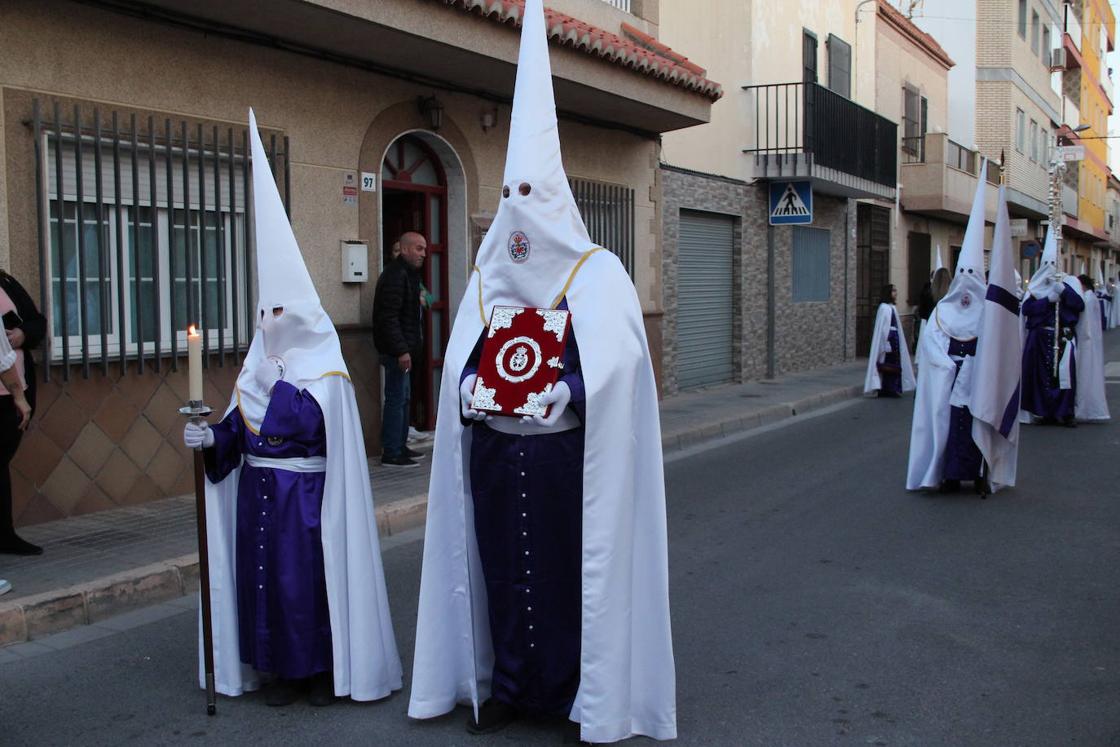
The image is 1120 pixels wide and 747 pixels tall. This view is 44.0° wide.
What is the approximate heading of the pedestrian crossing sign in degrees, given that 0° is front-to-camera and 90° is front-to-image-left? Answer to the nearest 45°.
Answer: approximately 0°

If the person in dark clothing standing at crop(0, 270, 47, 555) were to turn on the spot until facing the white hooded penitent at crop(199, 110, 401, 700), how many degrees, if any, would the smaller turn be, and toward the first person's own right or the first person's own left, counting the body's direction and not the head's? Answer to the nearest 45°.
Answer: approximately 45° to the first person's own right

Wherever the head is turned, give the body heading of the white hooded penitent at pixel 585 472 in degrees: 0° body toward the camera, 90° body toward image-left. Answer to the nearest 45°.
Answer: approximately 45°

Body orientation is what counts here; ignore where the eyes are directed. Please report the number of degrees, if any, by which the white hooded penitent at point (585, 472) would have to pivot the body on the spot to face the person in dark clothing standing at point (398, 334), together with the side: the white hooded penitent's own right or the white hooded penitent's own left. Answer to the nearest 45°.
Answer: approximately 135° to the white hooded penitent's own right

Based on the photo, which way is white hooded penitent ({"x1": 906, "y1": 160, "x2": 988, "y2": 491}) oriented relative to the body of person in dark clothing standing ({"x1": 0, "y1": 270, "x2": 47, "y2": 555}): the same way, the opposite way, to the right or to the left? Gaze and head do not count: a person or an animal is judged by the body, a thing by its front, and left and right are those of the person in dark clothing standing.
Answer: to the right

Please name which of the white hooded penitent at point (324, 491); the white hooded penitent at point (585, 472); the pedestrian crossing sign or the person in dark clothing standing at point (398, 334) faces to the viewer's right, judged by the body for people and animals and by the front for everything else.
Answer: the person in dark clothing standing

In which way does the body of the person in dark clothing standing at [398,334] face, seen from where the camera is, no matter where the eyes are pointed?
to the viewer's right
